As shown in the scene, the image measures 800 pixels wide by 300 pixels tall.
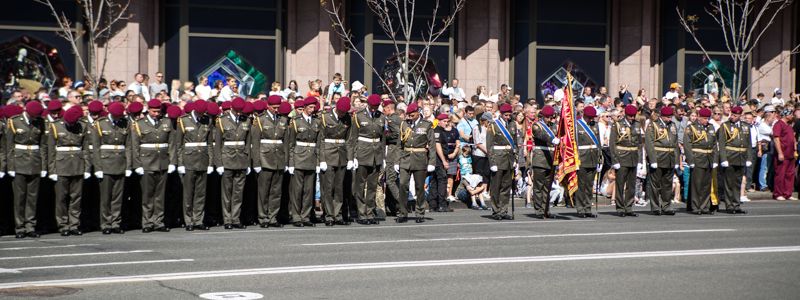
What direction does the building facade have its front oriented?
toward the camera
